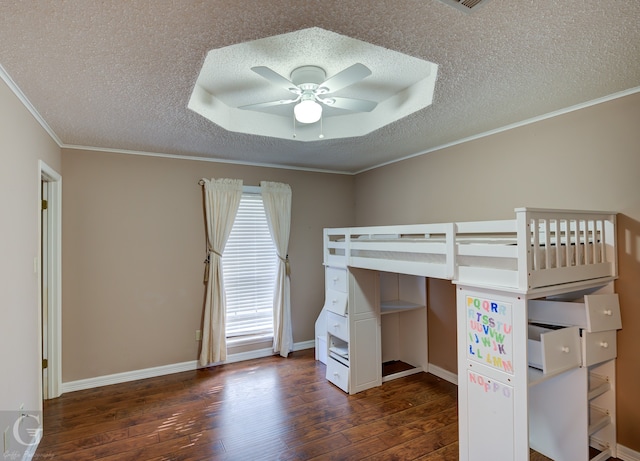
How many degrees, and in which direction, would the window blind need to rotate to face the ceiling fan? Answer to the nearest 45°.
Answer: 0° — it already faces it

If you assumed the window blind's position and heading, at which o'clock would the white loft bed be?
The white loft bed is roughly at 11 o'clock from the window blind.

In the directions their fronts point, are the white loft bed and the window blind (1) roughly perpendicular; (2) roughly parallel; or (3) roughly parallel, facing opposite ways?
roughly perpendicular

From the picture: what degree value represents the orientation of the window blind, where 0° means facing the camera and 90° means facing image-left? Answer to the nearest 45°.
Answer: approximately 0°
